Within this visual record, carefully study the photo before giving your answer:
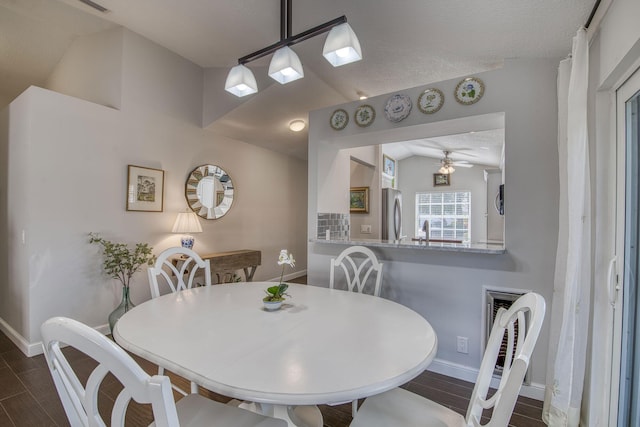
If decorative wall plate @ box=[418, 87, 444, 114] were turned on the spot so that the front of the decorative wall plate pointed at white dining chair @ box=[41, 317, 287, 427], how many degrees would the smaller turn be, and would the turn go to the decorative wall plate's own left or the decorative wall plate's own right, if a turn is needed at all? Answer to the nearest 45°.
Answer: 0° — it already faces it

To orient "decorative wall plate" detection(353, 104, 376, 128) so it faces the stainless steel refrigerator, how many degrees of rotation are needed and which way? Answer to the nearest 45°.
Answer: approximately 180°

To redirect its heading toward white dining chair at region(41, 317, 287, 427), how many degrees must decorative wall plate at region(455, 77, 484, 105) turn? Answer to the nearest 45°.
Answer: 0° — it already faces it

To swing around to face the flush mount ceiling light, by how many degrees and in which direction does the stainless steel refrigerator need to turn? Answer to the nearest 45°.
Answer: approximately 90° to its right

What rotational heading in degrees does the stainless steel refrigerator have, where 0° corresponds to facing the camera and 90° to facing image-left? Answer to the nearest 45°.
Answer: approximately 315°

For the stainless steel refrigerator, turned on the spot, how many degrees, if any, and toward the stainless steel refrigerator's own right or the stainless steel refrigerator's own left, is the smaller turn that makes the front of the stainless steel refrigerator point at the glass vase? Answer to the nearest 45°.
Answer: approximately 90° to the stainless steel refrigerator's own right

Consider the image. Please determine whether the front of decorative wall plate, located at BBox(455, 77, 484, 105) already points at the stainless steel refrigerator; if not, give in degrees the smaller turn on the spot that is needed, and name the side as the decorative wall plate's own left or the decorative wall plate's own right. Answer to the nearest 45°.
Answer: approximately 135° to the decorative wall plate's own right

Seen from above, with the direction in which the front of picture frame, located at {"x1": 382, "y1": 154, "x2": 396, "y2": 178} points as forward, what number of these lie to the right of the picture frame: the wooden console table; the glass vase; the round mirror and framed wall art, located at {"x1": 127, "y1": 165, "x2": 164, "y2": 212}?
4

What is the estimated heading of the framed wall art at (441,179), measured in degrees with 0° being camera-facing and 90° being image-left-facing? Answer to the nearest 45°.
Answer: approximately 0°

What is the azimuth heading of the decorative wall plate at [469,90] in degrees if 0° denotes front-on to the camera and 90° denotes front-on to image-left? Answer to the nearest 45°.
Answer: approximately 0°
